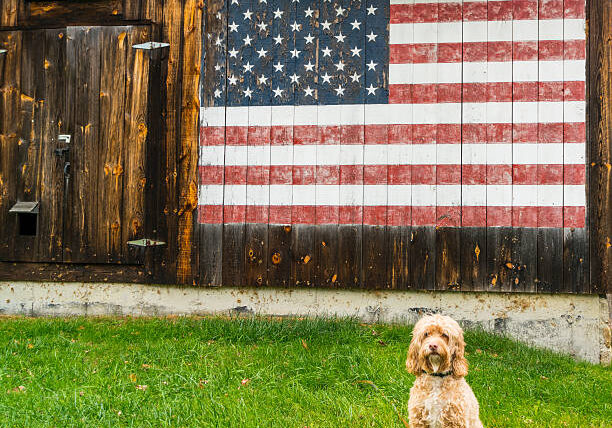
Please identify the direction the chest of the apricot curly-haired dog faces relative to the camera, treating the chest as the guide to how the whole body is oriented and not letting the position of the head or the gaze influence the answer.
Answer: toward the camera

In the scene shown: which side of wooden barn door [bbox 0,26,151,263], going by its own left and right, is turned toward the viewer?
front

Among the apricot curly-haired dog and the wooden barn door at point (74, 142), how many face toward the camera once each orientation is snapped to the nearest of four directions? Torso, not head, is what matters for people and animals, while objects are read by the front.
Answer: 2

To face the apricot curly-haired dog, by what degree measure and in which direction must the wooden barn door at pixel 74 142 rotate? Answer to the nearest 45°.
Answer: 0° — it already faces it

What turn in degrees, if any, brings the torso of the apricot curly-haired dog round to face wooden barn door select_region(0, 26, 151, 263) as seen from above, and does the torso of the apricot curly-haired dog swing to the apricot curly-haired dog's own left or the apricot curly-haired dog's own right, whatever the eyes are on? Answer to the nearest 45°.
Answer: approximately 135° to the apricot curly-haired dog's own right
